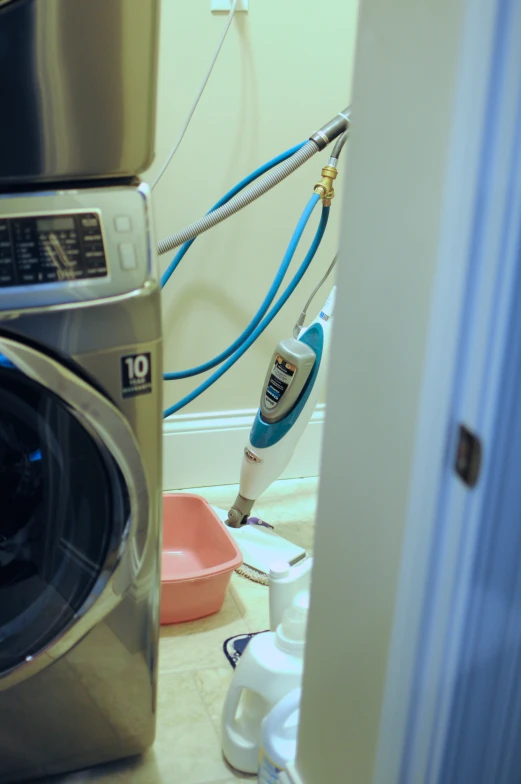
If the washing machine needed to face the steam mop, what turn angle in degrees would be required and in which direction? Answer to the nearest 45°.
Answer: approximately 135° to its left

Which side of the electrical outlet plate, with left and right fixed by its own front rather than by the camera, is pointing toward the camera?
front

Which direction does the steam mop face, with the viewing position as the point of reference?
facing the viewer and to the left of the viewer

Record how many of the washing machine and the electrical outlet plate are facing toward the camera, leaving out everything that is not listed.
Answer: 2

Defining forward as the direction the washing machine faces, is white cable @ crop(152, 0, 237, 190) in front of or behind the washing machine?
behind

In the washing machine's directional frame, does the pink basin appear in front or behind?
behind

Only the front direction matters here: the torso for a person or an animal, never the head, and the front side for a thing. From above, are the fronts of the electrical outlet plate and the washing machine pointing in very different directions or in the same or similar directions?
same or similar directions

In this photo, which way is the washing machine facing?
toward the camera
